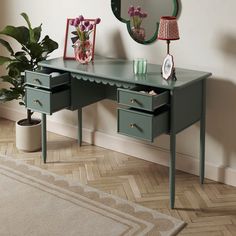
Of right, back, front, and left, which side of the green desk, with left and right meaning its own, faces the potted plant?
right
